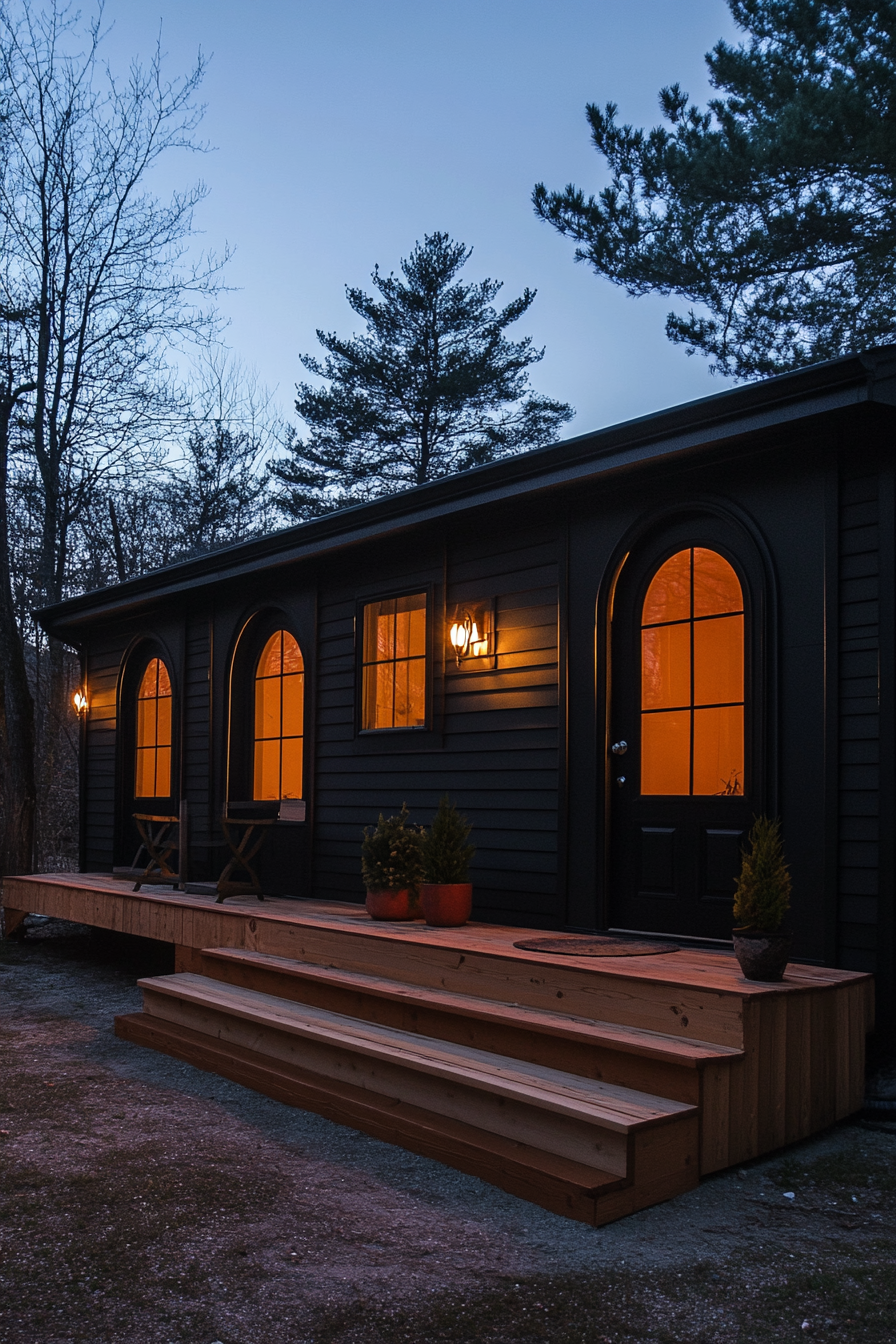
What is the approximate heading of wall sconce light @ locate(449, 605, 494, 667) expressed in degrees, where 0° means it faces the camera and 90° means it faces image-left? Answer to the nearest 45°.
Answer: approximately 45°

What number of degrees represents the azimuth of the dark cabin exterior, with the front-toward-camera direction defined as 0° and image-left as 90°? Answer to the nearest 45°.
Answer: approximately 45°

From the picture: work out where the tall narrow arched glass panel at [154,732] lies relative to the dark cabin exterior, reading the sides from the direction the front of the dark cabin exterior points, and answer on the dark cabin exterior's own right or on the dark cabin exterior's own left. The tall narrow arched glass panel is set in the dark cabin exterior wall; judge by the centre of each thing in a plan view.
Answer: on the dark cabin exterior's own right

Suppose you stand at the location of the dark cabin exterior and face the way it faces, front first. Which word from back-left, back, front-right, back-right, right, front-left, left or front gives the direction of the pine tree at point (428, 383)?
back-right

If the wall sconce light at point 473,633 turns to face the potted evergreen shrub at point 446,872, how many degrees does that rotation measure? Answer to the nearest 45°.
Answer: approximately 45° to its left

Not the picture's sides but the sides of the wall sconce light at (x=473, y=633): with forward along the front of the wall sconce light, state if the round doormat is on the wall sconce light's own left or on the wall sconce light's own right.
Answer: on the wall sconce light's own left

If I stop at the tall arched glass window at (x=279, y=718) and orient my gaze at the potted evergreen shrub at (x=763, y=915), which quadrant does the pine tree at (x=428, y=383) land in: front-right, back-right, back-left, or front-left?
back-left
